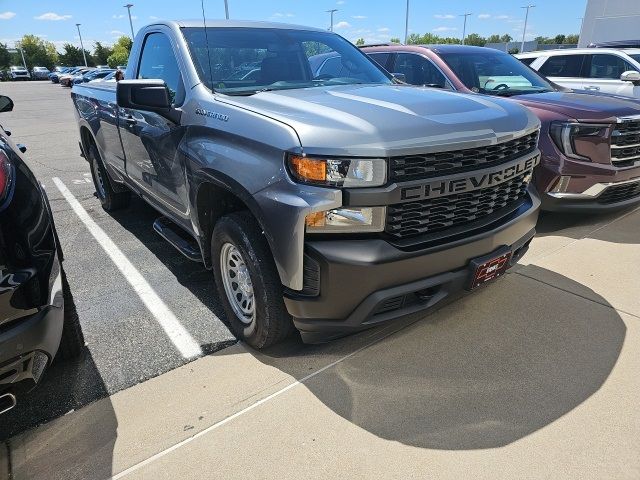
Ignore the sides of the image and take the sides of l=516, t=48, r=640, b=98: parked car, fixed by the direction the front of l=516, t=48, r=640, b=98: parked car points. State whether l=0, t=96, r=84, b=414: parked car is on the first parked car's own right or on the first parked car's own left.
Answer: on the first parked car's own right

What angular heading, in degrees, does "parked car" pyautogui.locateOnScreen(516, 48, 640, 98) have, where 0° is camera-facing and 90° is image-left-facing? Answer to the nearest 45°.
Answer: approximately 315°

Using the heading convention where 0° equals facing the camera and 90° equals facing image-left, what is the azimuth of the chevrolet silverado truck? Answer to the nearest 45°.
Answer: approximately 315°

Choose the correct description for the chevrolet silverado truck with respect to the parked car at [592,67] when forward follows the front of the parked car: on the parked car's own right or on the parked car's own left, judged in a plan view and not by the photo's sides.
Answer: on the parked car's own right

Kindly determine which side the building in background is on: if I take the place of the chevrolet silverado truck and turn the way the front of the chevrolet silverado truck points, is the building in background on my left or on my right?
on my left

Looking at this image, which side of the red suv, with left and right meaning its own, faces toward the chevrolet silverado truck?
right

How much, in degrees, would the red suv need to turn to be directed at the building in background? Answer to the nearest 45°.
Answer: approximately 135° to its left
